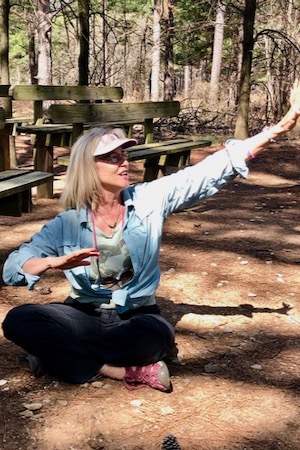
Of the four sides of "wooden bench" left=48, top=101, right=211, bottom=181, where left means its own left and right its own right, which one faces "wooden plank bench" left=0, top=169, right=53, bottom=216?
right

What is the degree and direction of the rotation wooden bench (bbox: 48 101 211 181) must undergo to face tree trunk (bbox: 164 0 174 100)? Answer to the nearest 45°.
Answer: approximately 135° to its left

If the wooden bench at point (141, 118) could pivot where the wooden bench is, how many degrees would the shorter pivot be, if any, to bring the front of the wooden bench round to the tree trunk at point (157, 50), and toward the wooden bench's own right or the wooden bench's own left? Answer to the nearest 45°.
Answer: approximately 135° to the wooden bench's own left

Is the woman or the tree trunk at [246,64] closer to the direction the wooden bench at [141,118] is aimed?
the woman

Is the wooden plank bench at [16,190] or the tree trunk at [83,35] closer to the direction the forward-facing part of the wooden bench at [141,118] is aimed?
the wooden plank bench

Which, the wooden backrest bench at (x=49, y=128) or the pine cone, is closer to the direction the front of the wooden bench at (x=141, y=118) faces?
the pine cone

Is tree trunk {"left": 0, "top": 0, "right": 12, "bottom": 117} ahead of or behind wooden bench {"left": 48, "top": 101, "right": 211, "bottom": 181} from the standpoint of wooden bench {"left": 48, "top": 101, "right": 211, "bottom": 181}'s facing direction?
behind

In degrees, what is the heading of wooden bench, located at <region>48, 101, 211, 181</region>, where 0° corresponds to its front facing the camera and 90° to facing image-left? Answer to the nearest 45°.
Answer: approximately 315°

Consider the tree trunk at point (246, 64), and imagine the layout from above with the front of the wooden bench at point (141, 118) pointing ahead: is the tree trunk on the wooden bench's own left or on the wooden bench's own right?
on the wooden bench's own left
